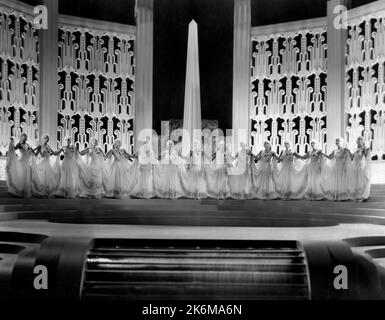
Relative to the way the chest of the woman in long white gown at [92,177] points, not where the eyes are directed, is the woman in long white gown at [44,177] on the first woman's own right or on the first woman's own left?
on the first woman's own right

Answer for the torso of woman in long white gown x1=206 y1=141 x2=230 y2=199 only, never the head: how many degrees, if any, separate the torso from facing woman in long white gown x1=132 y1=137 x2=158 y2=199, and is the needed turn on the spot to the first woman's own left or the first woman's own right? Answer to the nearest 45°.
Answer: approximately 90° to the first woman's own right

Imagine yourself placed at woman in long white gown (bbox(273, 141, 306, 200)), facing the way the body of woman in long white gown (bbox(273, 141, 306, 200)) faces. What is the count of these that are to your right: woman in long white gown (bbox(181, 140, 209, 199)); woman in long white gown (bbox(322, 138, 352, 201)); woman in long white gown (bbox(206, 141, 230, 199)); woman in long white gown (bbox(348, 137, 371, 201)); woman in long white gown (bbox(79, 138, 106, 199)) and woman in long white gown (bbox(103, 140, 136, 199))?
4

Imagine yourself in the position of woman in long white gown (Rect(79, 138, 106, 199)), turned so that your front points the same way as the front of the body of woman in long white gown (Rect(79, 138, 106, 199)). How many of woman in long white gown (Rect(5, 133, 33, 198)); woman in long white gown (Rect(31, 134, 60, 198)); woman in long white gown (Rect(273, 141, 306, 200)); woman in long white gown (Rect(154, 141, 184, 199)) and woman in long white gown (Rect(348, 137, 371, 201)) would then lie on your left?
3

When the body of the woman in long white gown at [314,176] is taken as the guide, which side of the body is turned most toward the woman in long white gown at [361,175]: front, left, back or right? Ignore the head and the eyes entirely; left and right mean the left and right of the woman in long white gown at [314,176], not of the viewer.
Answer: left

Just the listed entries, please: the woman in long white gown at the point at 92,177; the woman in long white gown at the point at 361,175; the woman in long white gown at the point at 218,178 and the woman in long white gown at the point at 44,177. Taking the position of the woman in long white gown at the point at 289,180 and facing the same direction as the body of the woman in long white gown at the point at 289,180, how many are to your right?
3

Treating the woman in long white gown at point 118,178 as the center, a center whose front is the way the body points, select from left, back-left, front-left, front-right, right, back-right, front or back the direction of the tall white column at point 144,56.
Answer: back

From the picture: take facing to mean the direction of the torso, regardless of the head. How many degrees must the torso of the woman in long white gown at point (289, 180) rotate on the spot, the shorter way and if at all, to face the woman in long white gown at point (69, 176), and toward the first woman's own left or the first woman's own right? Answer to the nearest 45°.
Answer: approximately 90° to the first woman's own right
